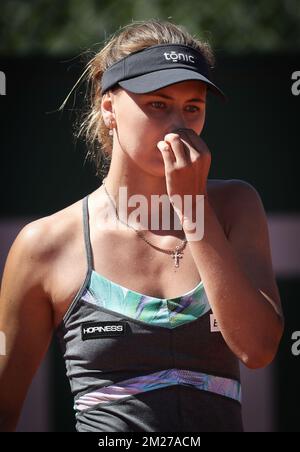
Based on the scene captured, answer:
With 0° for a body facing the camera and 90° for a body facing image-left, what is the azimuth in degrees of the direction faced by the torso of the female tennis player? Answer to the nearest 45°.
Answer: approximately 315°
